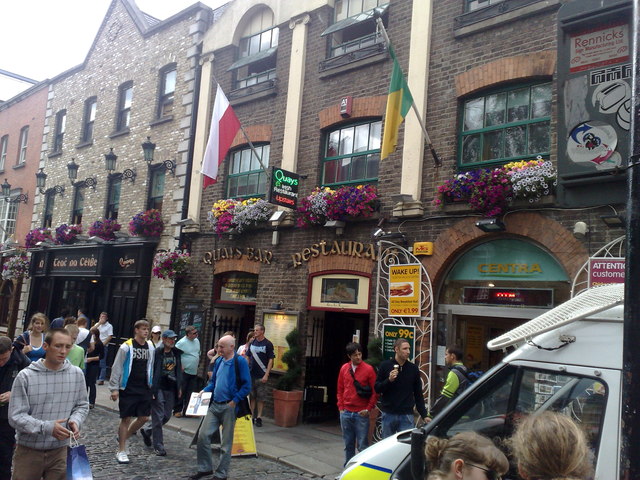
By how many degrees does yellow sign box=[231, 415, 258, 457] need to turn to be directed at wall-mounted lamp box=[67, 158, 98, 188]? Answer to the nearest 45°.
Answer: approximately 135° to its right

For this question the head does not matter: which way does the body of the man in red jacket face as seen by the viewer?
toward the camera

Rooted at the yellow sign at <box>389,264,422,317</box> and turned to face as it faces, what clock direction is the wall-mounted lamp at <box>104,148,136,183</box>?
The wall-mounted lamp is roughly at 4 o'clock from the yellow sign.

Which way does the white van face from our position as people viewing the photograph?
facing to the left of the viewer

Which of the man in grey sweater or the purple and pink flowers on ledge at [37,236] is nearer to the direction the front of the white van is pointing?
the man in grey sweater

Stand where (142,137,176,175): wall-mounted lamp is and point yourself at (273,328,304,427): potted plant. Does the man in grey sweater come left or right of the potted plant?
right

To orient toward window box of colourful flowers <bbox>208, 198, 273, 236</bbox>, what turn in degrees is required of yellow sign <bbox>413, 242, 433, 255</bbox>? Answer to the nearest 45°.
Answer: approximately 135° to its right

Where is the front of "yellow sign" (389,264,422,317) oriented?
toward the camera

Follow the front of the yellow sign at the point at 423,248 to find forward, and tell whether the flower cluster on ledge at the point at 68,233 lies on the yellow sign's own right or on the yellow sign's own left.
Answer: on the yellow sign's own right

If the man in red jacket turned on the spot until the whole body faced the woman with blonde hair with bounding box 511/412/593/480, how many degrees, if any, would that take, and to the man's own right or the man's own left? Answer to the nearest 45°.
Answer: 0° — they already face them

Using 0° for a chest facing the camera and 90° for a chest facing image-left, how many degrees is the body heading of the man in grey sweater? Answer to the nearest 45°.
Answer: approximately 315°

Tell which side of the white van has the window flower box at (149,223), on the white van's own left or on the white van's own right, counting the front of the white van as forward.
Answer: on the white van's own right

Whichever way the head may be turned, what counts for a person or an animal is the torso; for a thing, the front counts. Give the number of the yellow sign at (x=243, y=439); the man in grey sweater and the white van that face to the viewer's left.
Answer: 1

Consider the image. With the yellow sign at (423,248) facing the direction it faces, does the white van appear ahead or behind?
ahead

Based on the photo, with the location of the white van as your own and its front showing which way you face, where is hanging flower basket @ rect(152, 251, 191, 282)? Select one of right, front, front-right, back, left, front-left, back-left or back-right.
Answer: front-right
